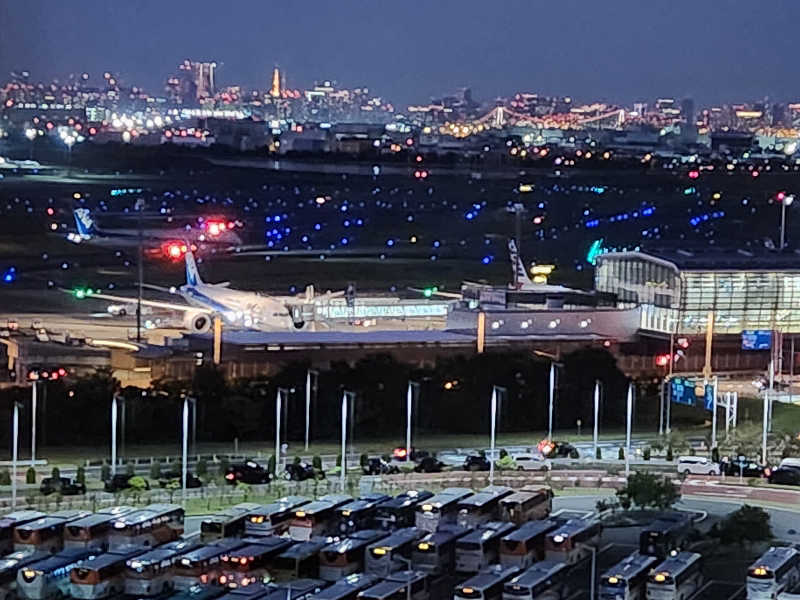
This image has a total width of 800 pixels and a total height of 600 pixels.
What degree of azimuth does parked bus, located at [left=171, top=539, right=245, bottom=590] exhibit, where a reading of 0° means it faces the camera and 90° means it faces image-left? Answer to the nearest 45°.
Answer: approximately 45°

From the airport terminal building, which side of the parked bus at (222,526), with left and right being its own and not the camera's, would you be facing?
back

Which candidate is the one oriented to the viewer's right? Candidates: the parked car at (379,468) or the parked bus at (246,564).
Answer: the parked car

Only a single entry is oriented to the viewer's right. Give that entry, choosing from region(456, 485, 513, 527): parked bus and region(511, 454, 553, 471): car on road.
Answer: the car on road

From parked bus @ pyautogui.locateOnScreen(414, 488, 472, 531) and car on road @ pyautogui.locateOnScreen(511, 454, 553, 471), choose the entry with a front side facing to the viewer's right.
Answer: the car on road

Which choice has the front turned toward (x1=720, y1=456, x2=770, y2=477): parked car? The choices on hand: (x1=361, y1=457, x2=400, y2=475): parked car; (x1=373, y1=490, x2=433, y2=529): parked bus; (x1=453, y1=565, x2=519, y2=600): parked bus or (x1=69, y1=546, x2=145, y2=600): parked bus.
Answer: (x1=361, y1=457, x2=400, y2=475): parked car

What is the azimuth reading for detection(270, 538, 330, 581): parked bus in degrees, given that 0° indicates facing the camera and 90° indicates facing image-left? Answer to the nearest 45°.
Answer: approximately 45°

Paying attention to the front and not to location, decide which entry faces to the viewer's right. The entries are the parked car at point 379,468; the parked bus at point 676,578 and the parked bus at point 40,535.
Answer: the parked car

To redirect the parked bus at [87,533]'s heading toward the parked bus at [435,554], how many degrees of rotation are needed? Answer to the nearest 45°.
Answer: approximately 135° to its left

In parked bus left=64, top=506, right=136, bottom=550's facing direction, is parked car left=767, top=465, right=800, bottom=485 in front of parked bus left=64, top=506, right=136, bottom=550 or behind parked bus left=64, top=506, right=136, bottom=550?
behind

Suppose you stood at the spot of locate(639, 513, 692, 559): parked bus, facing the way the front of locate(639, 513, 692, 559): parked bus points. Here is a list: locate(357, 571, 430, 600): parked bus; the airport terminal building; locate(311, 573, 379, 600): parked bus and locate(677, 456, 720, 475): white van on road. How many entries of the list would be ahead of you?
2

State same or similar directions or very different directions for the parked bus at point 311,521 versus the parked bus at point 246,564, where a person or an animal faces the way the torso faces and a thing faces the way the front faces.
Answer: same or similar directions

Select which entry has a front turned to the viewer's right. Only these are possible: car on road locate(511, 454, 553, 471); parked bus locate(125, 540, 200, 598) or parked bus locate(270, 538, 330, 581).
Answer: the car on road

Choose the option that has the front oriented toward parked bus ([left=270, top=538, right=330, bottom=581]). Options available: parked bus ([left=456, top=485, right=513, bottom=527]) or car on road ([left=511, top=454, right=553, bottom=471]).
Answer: parked bus ([left=456, top=485, right=513, bottom=527])

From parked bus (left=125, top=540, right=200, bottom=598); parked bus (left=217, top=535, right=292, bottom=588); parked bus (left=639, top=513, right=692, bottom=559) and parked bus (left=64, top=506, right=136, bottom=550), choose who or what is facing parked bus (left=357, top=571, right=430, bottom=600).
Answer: parked bus (left=639, top=513, right=692, bottom=559)
